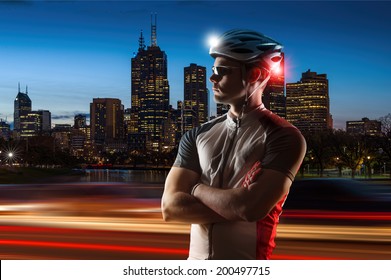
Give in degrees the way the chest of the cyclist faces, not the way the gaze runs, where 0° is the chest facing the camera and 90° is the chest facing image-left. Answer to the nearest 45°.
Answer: approximately 45°

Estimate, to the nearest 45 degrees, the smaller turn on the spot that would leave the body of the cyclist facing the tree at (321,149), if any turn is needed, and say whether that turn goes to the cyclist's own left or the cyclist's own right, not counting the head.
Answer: approximately 135° to the cyclist's own right

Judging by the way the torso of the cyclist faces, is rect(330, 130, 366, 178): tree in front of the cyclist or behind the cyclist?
behind

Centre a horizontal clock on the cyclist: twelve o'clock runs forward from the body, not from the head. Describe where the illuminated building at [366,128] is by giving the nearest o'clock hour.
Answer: The illuminated building is roughly at 5 o'clock from the cyclist.

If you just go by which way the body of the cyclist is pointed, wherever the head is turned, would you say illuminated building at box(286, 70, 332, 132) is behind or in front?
behind

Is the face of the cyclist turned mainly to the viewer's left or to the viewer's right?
to the viewer's left

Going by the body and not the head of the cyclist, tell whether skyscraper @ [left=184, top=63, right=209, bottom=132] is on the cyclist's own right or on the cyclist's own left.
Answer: on the cyclist's own right

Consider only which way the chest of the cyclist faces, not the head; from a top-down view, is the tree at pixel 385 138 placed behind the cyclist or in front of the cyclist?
behind
